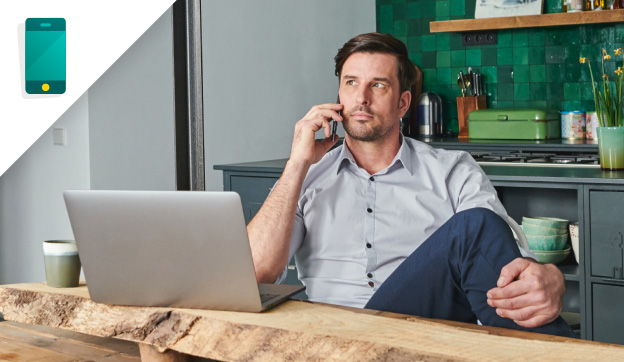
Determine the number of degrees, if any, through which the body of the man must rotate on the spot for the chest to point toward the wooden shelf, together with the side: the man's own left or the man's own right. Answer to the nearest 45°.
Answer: approximately 180°

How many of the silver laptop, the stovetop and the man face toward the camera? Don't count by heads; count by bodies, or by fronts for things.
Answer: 2

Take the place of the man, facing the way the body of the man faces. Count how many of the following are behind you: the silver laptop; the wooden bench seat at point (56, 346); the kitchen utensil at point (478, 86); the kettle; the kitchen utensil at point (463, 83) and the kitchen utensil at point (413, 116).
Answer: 4

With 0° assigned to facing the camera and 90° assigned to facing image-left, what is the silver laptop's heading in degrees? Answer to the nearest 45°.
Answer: approximately 225°

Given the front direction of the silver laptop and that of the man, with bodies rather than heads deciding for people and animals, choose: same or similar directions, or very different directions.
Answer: very different directions

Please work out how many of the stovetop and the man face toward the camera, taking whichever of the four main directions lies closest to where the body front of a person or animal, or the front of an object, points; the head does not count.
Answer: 2

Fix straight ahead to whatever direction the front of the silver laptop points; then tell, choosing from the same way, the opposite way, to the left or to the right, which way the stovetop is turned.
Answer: the opposite way

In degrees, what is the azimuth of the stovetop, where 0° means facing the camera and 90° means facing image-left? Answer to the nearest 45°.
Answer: approximately 0°

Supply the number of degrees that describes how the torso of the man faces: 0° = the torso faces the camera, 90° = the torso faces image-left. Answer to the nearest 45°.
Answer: approximately 0°

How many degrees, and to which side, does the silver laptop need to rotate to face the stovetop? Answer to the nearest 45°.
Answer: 0° — it already faces it

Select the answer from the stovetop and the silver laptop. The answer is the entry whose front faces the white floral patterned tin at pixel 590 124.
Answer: the silver laptop

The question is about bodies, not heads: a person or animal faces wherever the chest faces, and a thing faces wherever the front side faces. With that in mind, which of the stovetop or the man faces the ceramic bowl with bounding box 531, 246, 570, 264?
the stovetop

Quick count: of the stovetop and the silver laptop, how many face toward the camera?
1

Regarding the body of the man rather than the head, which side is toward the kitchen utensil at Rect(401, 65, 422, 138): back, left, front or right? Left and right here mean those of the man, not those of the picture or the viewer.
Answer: back
